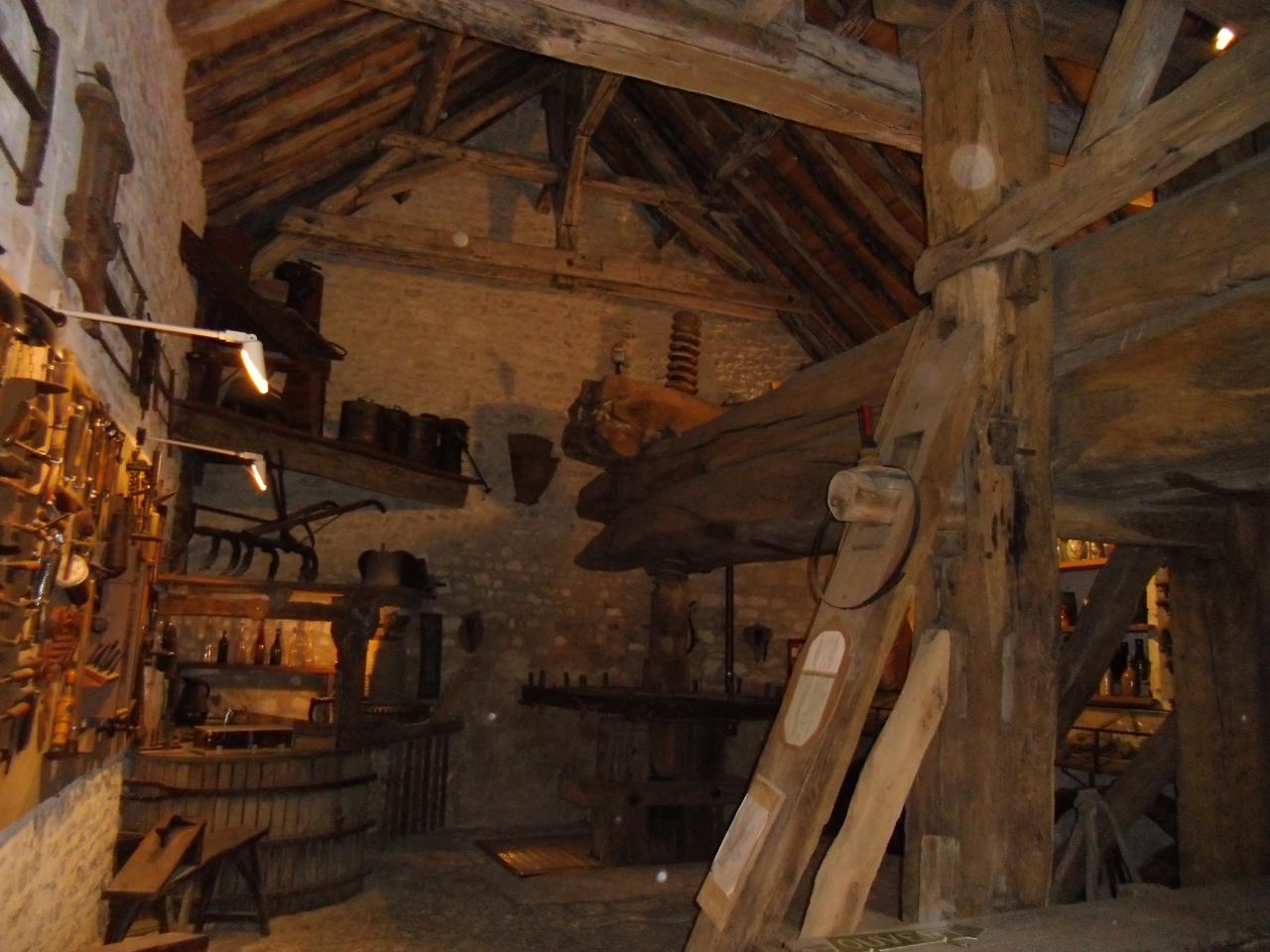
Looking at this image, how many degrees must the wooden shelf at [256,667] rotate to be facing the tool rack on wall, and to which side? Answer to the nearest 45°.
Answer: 0° — it already faces it

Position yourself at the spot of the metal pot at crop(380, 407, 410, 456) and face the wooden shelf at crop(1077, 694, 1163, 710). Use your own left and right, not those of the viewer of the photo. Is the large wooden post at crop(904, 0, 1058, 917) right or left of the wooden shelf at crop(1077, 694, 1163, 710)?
right

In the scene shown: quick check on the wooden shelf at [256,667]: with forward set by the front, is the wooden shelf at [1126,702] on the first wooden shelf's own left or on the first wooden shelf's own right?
on the first wooden shelf's own left

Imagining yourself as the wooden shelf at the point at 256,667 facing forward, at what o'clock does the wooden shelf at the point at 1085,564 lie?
the wooden shelf at the point at 1085,564 is roughly at 10 o'clock from the wooden shelf at the point at 256,667.

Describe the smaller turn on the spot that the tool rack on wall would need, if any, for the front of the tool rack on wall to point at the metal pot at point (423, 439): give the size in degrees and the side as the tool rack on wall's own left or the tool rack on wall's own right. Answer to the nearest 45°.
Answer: approximately 45° to the tool rack on wall's own left

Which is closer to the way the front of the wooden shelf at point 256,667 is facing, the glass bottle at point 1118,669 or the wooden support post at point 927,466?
the wooden support post

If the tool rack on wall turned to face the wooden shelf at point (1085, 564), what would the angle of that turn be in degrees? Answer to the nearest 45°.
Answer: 0° — it already faces it

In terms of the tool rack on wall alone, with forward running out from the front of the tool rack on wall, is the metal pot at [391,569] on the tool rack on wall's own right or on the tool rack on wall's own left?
on the tool rack on wall's own left

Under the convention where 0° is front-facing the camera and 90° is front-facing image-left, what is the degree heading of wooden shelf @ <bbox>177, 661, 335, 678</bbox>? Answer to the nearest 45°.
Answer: approximately 0°

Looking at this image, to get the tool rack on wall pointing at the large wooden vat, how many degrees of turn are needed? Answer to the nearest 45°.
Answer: approximately 45° to its left

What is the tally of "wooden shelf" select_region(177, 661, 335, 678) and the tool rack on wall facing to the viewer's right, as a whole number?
1

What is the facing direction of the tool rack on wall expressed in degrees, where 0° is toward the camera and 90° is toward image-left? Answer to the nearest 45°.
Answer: approximately 270°

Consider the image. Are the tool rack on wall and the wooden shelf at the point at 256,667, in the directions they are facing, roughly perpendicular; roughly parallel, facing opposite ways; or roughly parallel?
roughly perpendicular

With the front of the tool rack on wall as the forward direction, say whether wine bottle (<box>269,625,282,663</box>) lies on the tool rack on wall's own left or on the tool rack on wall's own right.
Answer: on the tool rack on wall's own left
